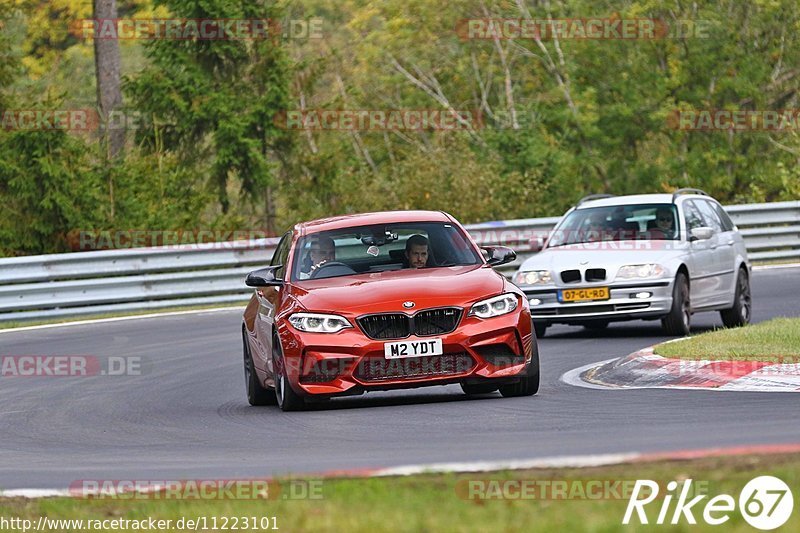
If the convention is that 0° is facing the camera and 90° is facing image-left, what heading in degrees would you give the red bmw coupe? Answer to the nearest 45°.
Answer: approximately 0°

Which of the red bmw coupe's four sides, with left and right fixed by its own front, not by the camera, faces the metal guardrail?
back

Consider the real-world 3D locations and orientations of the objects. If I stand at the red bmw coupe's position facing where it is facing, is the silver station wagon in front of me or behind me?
behind

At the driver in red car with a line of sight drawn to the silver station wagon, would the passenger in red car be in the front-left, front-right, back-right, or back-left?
front-right
